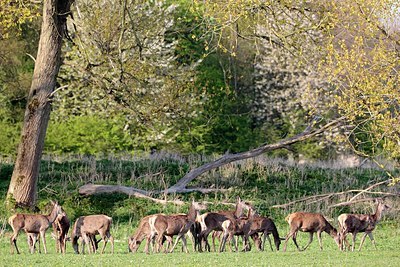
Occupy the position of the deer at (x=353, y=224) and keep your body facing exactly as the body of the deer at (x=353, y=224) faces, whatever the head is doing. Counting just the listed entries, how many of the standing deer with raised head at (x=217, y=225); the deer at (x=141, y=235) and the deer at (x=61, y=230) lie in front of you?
0

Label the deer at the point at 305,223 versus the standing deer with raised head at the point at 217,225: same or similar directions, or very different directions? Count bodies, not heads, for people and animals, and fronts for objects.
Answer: same or similar directions

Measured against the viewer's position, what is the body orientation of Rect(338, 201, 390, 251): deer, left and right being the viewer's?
facing to the right of the viewer

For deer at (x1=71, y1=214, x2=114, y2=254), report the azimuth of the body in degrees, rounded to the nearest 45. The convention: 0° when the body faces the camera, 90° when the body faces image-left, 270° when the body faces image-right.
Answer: approximately 90°
